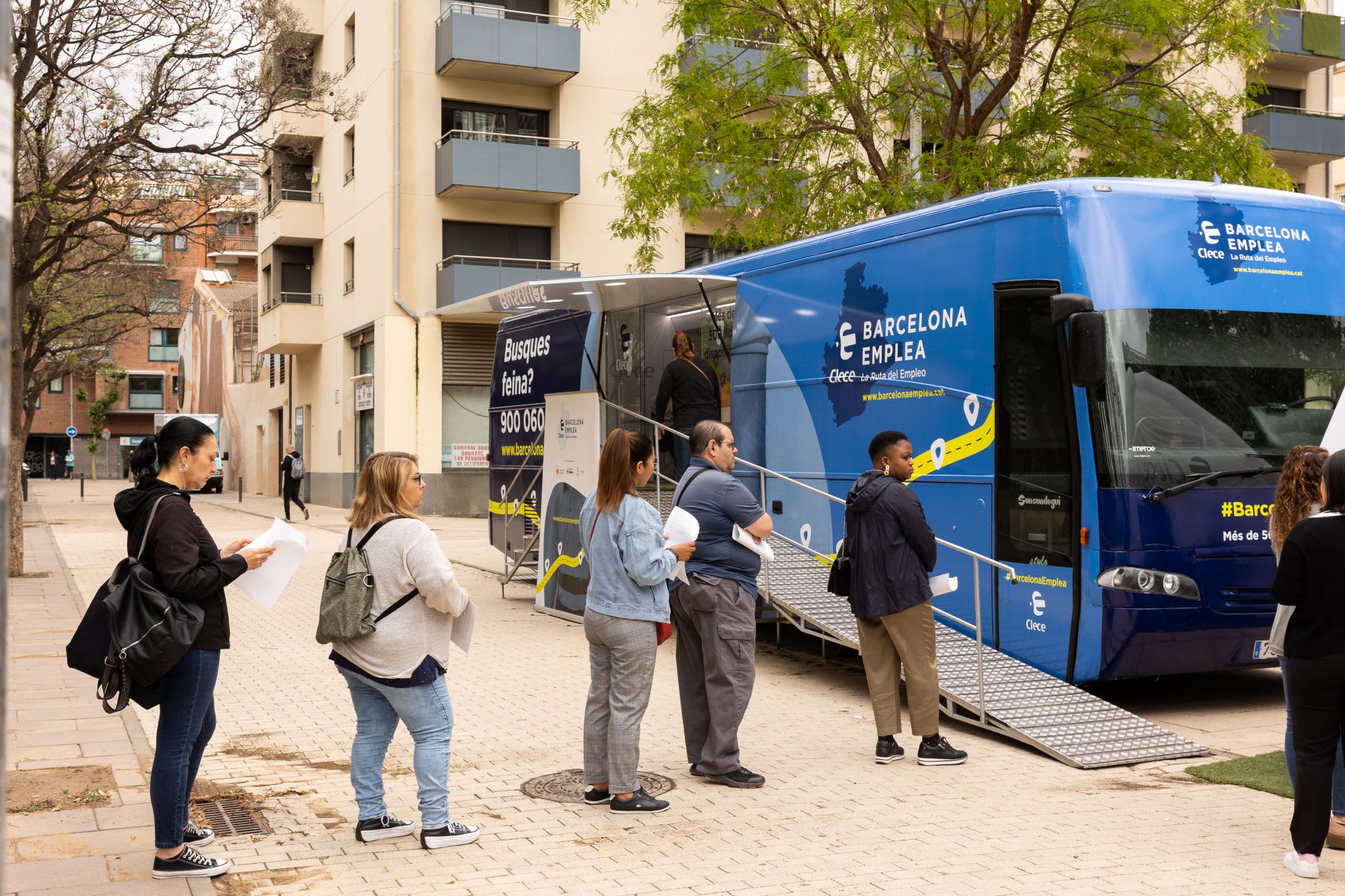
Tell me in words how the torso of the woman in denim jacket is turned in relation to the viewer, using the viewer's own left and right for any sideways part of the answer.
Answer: facing away from the viewer and to the right of the viewer

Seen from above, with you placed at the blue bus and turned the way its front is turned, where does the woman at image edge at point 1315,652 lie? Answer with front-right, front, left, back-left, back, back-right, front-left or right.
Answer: front-right

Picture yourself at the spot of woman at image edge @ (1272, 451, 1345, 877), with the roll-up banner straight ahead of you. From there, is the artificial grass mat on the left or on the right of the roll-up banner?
right

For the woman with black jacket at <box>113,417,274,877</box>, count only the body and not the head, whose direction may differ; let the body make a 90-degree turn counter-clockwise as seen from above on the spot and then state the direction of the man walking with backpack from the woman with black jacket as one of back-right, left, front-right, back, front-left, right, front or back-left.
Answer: front

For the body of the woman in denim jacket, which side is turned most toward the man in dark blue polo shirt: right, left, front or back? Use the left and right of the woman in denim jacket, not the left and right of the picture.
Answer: front

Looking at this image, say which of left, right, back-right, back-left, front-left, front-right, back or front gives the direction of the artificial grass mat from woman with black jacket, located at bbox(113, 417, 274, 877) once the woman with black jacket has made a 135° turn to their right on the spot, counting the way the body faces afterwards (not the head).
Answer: back-left

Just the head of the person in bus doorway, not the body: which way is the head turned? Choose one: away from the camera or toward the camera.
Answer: away from the camera

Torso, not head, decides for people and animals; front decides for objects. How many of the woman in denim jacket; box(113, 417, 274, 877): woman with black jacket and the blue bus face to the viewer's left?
0

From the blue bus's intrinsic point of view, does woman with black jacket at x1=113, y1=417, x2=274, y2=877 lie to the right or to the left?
on its right

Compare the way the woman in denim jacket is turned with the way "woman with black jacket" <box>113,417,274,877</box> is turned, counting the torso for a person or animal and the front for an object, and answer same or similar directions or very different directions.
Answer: same or similar directions

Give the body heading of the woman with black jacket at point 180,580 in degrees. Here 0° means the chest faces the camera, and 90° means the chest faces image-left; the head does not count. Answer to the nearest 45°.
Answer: approximately 270°

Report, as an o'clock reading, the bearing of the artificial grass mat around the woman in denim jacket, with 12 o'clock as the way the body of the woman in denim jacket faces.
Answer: The artificial grass mat is roughly at 1 o'clock from the woman in denim jacket.

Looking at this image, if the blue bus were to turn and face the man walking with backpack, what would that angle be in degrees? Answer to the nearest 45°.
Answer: approximately 180°

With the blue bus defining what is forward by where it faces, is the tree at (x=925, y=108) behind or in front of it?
behind

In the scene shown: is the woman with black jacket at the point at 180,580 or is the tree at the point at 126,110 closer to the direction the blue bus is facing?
the woman with black jacket

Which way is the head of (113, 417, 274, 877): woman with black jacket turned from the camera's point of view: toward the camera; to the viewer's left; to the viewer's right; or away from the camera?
to the viewer's right
